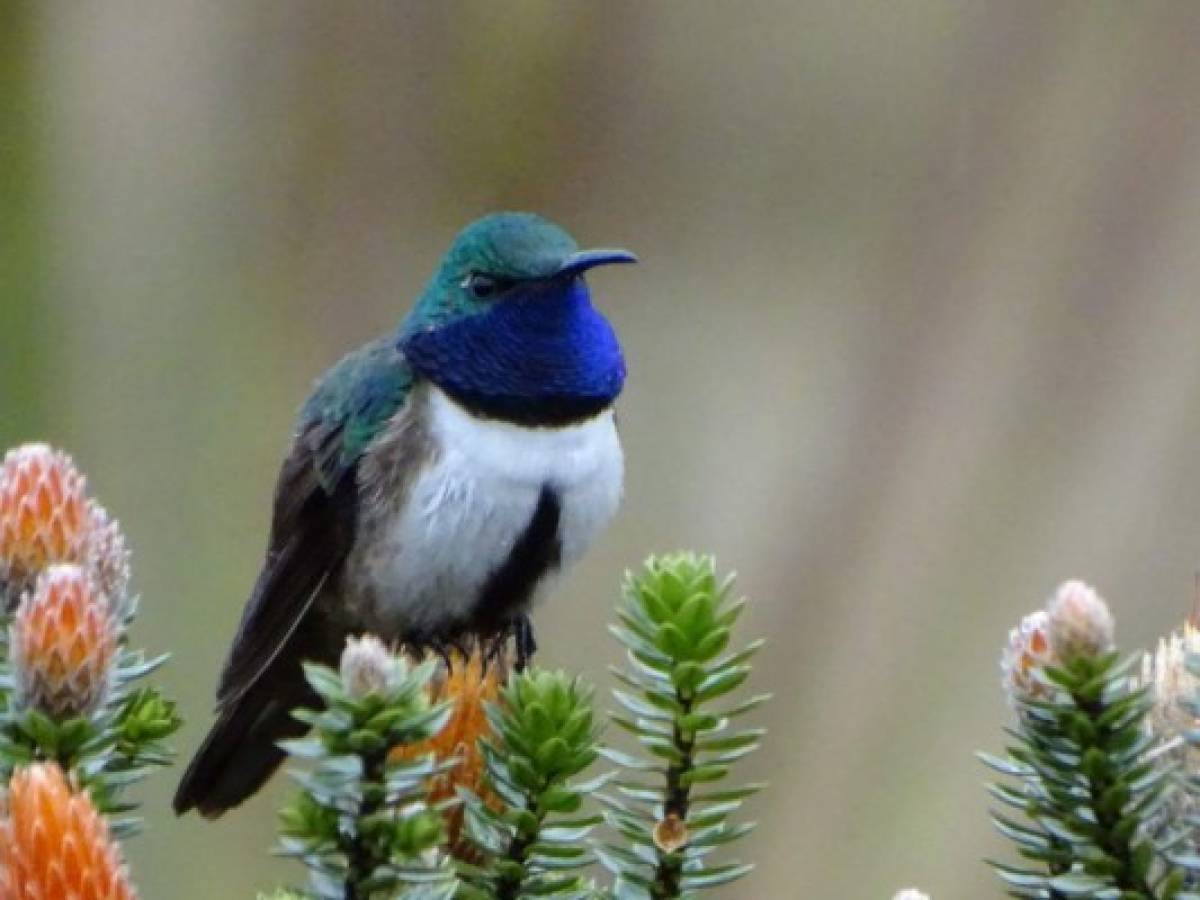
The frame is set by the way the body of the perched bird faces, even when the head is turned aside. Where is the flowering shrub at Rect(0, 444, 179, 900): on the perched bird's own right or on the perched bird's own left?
on the perched bird's own right

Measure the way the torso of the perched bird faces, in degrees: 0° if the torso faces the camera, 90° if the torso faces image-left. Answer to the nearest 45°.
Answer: approximately 315°
